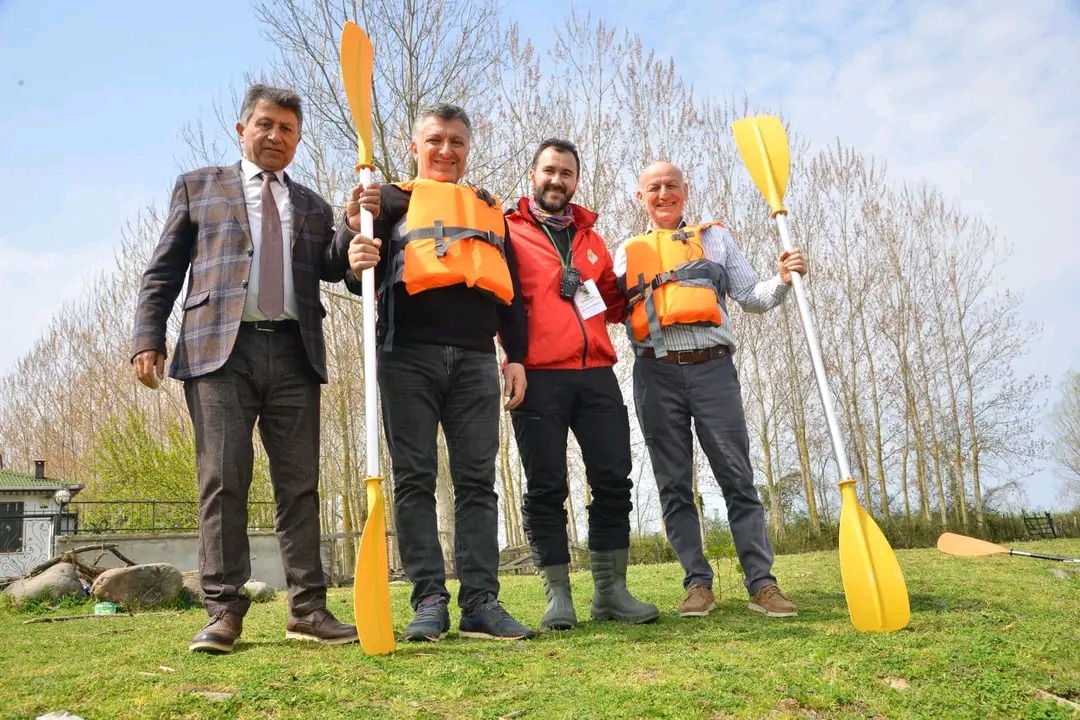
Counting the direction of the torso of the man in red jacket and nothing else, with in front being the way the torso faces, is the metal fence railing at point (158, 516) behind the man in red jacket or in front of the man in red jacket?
behind

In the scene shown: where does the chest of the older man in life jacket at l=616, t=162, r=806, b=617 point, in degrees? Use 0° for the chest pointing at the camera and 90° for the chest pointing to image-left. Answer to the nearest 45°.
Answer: approximately 0°

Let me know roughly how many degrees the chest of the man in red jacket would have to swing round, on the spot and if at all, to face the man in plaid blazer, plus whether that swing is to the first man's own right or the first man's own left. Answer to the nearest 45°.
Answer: approximately 45° to the first man's own right

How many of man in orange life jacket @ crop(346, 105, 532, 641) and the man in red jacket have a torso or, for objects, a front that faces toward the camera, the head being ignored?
2
